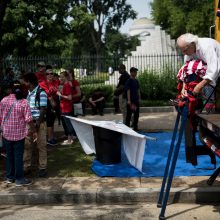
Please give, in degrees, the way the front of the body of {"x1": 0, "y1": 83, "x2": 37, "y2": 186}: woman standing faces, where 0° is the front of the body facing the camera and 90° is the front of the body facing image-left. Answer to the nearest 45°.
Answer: approximately 225°

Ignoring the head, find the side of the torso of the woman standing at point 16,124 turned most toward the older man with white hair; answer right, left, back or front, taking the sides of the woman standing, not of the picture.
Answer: right

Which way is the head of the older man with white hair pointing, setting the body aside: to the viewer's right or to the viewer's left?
to the viewer's left

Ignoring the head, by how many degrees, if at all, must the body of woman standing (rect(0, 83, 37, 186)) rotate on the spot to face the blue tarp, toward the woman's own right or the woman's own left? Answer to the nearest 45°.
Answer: approximately 45° to the woman's own right
